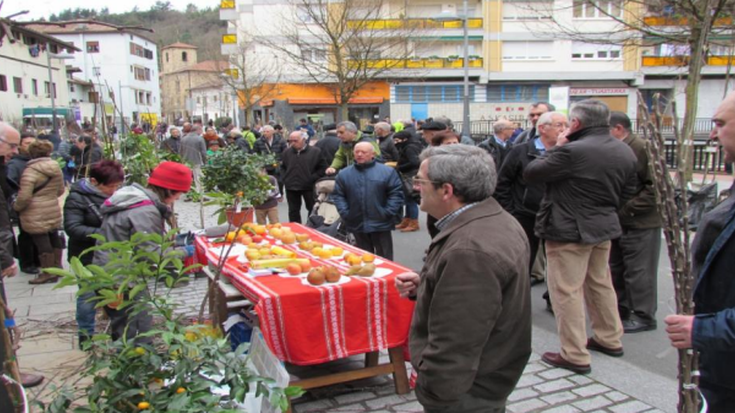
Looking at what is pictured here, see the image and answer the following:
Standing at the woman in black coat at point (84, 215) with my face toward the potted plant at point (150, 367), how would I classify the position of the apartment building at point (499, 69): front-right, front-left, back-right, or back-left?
back-left

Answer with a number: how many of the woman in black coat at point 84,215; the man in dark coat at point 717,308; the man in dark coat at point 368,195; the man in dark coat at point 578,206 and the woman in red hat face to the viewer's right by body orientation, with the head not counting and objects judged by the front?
2

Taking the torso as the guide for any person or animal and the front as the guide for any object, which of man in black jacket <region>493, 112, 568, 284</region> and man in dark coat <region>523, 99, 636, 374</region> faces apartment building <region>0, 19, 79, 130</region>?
the man in dark coat

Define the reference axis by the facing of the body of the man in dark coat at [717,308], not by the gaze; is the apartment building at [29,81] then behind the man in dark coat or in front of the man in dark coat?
in front

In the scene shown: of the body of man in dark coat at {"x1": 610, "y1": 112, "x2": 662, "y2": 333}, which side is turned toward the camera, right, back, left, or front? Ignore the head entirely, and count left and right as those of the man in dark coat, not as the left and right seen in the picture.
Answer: left

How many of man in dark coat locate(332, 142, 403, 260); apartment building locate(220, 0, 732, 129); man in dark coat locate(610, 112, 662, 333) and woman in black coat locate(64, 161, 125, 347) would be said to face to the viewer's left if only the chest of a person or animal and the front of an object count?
1

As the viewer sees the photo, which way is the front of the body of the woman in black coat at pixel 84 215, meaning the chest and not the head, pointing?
to the viewer's right

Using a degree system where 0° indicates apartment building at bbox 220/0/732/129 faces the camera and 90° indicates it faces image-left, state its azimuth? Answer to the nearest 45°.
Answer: approximately 0°

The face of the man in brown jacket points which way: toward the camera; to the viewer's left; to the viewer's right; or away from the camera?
to the viewer's left

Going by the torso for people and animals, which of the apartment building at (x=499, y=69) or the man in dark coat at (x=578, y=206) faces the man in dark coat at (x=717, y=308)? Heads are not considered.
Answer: the apartment building

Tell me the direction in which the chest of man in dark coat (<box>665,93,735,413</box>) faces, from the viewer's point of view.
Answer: to the viewer's left

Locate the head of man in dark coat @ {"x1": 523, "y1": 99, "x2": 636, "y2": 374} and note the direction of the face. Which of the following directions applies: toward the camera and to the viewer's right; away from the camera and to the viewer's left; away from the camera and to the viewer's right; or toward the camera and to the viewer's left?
away from the camera and to the viewer's left
